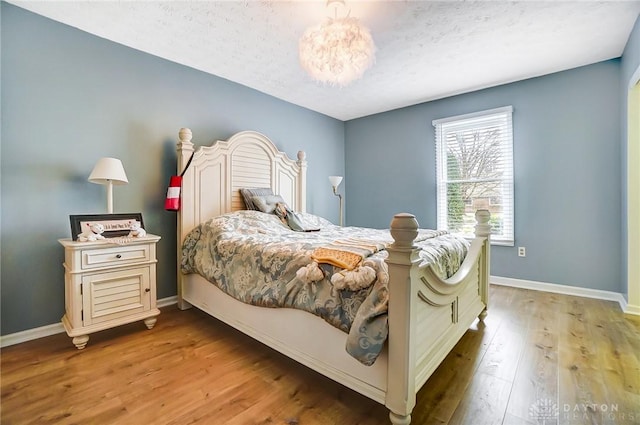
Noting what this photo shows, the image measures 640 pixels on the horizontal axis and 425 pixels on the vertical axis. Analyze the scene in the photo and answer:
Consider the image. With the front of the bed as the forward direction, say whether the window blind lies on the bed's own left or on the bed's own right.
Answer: on the bed's own left

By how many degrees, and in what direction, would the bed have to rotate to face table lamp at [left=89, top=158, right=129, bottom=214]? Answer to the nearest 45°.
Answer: approximately 135° to its right

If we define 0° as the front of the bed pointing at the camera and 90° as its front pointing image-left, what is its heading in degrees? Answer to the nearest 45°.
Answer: approximately 315°

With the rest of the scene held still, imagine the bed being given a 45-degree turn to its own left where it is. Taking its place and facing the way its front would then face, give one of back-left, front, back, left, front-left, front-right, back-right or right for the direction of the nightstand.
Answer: back
